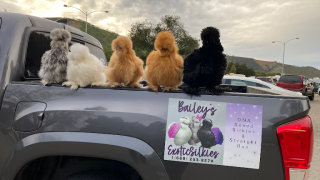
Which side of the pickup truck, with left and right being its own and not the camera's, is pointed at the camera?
left

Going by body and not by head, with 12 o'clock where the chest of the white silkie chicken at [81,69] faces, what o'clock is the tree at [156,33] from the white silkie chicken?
The tree is roughly at 5 o'clock from the white silkie chicken.

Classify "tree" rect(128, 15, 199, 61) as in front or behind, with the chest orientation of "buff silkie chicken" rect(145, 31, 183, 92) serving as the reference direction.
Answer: behind

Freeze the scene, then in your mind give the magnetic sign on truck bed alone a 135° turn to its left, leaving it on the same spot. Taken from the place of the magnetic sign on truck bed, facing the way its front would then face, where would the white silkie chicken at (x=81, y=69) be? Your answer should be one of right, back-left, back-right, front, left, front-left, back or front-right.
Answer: back-left

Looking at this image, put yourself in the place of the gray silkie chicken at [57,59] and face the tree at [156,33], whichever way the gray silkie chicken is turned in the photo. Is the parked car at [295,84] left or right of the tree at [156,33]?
right

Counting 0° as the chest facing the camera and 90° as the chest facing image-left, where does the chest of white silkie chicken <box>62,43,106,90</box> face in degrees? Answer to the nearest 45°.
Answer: approximately 45°

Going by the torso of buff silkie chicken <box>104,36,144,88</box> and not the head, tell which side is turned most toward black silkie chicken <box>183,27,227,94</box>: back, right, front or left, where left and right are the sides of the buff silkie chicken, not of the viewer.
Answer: left
